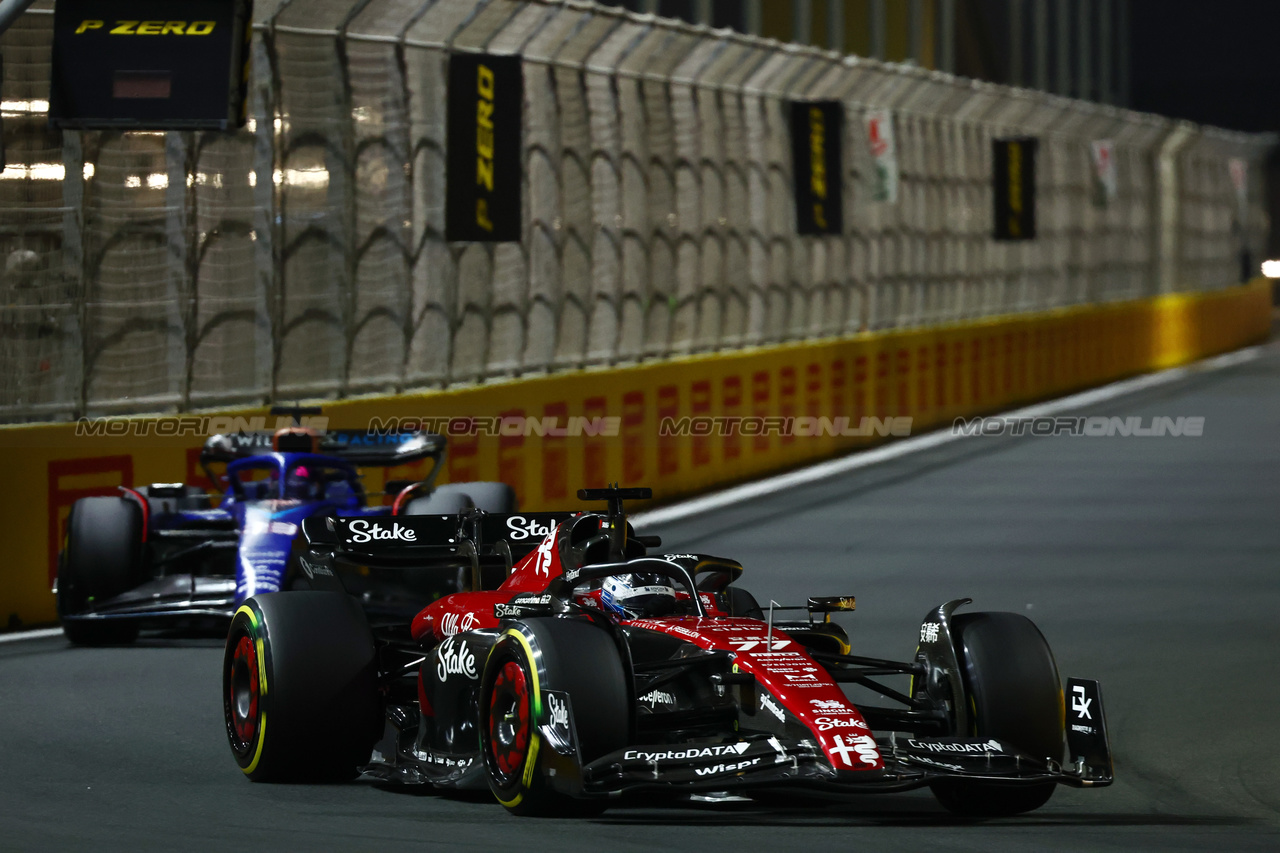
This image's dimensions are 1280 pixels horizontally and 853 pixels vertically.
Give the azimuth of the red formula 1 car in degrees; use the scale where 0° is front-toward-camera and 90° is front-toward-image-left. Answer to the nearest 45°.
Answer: approximately 315°

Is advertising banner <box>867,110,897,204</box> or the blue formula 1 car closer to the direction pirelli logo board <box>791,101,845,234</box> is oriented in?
the blue formula 1 car

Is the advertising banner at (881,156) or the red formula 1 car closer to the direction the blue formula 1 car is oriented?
the red formula 1 car

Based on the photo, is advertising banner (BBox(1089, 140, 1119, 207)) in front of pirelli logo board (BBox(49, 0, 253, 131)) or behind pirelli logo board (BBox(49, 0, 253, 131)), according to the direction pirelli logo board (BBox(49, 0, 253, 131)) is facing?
behind
